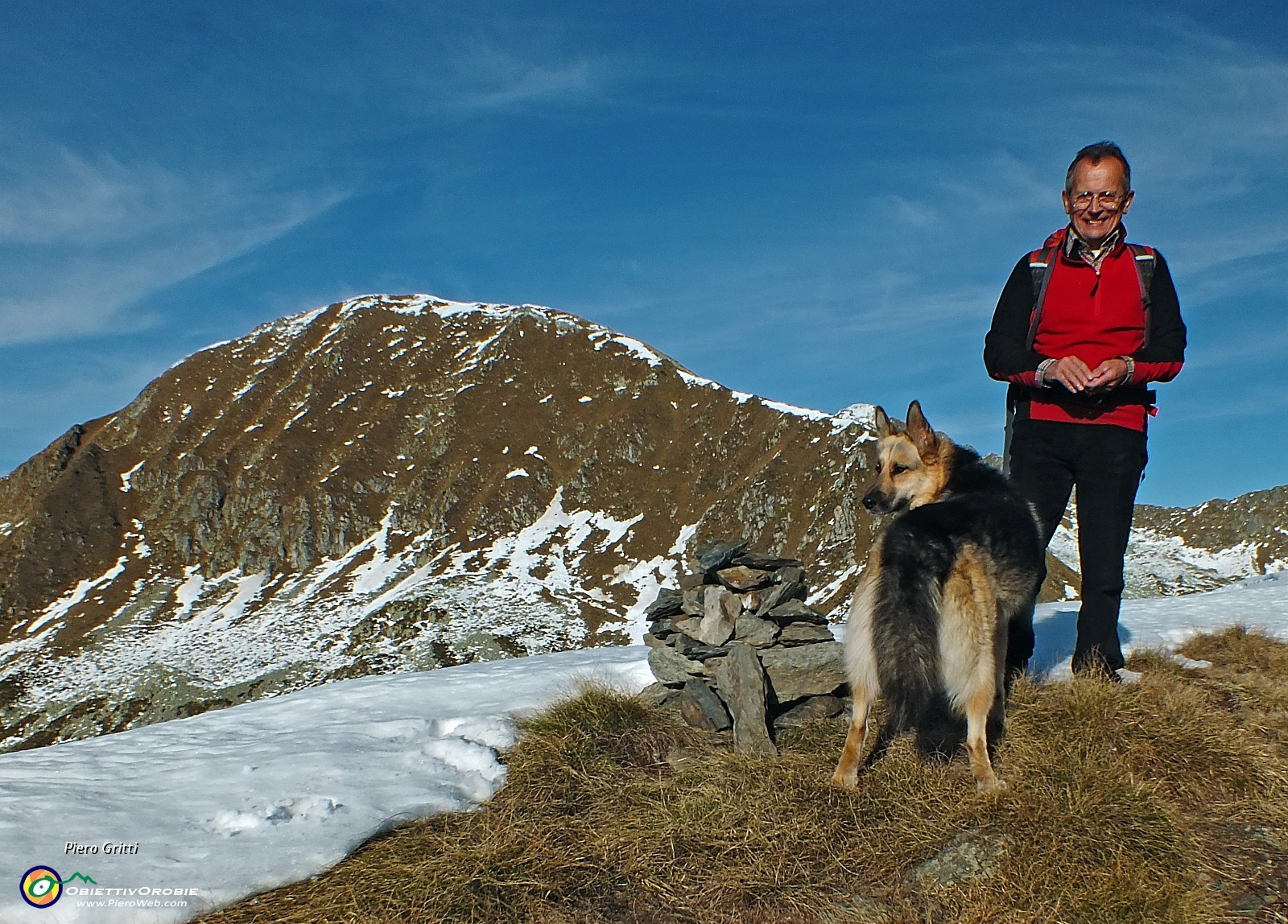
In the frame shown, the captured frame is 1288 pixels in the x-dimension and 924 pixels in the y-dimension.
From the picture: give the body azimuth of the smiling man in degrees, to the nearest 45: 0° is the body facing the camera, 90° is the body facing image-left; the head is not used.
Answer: approximately 0°

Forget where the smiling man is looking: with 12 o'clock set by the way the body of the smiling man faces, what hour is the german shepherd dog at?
The german shepherd dog is roughly at 1 o'clock from the smiling man.

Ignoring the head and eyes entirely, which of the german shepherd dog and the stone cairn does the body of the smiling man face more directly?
the german shepherd dog

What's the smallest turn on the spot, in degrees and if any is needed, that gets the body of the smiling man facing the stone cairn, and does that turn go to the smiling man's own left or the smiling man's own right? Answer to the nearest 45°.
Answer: approximately 90° to the smiling man's own right
